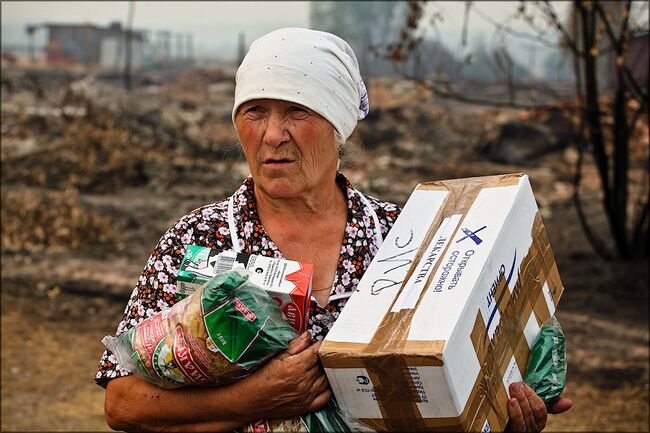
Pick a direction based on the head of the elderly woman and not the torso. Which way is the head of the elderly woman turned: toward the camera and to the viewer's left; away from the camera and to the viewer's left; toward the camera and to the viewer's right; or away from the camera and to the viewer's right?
toward the camera and to the viewer's left

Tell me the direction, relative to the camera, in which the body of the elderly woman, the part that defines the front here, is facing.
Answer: toward the camera
